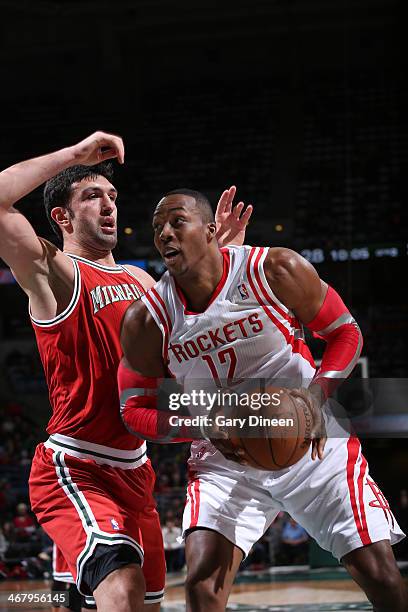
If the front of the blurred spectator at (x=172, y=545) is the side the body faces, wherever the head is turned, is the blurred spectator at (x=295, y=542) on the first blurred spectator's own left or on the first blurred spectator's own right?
on the first blurred spectator's own left

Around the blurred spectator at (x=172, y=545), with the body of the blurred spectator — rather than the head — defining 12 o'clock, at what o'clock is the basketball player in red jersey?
The basketball player in red jersey is roughly at 12 o'clock from the blurred spectator.

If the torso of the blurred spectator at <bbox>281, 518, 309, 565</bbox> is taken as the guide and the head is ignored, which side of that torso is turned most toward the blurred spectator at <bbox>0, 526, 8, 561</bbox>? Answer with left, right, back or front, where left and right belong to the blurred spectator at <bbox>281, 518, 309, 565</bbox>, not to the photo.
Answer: right

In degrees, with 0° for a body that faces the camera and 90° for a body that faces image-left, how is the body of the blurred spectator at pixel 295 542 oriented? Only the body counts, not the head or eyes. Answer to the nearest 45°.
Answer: approximately 0°

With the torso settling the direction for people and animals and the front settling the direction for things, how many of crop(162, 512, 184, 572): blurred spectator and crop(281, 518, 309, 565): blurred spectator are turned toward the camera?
2

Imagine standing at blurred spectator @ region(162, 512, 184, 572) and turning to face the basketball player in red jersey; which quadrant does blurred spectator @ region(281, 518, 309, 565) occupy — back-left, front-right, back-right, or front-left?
back-left

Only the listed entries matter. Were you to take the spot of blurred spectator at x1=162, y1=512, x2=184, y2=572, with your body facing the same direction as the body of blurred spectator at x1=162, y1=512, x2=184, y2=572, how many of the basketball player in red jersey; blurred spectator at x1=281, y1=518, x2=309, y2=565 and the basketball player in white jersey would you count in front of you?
2

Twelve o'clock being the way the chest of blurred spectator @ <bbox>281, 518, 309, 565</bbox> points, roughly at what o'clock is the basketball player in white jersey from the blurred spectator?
The basketball player in white jersey is roughly at 12 o'clock from the blurred spectator.
